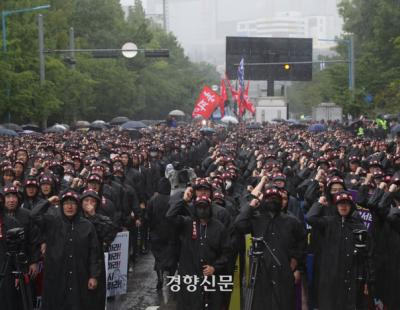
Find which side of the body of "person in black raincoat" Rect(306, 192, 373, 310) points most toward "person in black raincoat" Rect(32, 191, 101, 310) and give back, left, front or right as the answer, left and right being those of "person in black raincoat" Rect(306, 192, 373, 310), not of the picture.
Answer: right

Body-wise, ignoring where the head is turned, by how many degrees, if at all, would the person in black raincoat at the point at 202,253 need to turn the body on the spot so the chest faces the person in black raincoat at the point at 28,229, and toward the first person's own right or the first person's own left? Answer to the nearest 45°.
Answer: approximately 90° to the first person's own right

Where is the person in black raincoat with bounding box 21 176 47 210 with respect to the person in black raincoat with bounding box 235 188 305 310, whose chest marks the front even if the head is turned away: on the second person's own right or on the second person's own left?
on the second person's own right

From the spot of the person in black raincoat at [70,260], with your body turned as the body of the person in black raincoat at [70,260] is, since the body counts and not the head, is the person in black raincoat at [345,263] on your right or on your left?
on your left

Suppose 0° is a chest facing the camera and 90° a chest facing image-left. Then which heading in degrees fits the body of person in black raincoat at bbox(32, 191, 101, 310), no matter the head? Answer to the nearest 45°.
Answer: approximately 0°
